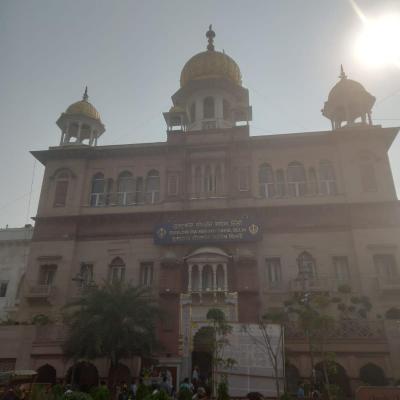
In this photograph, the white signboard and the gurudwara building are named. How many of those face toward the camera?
2

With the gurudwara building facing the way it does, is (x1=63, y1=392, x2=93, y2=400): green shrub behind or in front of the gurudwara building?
in front

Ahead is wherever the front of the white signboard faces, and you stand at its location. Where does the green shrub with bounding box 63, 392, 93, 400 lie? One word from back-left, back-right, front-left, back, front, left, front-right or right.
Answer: front-right

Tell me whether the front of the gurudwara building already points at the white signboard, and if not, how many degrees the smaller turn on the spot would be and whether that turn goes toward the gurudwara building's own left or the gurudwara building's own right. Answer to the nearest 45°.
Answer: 0° — it already faces it

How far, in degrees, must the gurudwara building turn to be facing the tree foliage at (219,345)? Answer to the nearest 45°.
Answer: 0° — it already faces it

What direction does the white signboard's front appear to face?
toward the camera

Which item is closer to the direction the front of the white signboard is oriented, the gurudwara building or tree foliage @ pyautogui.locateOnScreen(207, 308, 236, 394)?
the tree foliage
